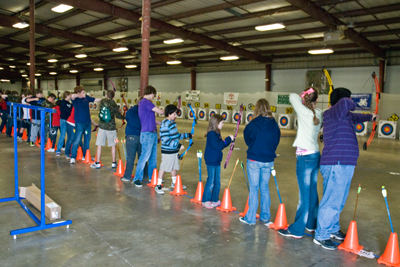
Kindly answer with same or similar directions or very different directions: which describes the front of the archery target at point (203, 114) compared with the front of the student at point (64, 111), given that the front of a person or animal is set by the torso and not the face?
very different directions

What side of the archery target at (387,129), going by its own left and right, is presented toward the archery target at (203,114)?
right

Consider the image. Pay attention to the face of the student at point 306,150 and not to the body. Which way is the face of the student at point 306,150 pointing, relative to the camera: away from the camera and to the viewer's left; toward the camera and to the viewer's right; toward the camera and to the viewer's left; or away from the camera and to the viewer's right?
away from the camera and to the viewer's right

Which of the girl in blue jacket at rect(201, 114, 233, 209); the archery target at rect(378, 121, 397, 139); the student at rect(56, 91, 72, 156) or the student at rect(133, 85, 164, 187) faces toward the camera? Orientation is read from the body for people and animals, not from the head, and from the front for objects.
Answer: the archery target

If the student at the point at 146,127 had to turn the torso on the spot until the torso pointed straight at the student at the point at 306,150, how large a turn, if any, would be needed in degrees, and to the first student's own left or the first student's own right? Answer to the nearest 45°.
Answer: approximately 45° to the first student's own right

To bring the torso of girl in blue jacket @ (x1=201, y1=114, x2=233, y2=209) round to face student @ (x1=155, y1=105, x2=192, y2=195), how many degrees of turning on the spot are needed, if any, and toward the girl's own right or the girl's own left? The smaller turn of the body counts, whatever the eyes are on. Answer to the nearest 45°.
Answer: approximately 135° to the girl's own left

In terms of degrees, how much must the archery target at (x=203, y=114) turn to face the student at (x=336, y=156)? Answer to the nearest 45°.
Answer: approximately 45° to its left

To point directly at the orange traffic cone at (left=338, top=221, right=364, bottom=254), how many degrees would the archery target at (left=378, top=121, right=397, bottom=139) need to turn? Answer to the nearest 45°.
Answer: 0° — it already faces it

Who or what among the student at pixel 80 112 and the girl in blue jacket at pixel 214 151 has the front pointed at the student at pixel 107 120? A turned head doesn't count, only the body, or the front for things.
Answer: the student at pixel 80 112

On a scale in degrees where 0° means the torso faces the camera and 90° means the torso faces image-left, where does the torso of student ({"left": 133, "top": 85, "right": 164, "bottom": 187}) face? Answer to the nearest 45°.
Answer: approximately 270°

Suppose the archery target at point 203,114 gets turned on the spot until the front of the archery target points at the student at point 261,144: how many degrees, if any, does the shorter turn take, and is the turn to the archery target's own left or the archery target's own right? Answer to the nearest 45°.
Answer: approximately 45° to the archery target's own left

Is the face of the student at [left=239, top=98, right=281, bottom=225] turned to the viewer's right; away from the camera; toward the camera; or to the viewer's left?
away from the camera
